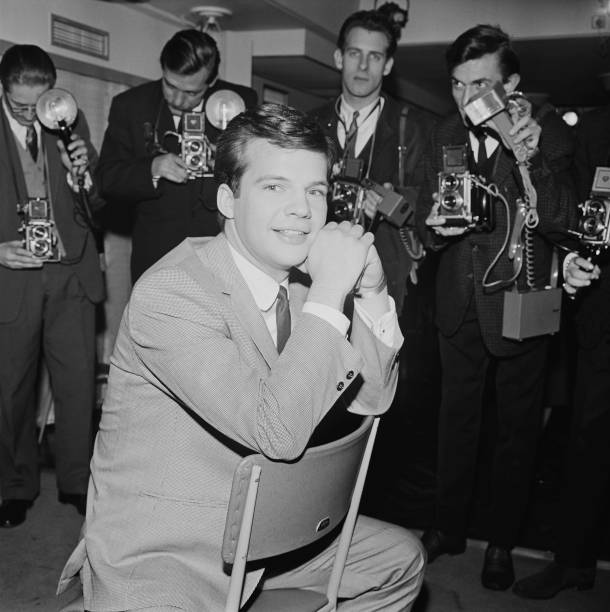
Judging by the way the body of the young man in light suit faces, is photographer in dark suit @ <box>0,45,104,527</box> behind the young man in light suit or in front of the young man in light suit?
behind

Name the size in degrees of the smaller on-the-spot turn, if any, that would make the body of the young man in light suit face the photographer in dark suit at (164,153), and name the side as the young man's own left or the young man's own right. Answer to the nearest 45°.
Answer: approximately 135° to the young man's own left

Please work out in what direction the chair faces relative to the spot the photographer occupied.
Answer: facing away from the viewer and to the left of the viewer

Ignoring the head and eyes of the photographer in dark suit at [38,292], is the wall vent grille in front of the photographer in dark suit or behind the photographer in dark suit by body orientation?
behind

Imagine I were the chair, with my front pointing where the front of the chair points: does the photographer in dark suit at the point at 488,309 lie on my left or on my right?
on my right

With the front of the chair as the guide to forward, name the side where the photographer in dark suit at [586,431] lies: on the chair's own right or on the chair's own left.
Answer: on the chair's own right

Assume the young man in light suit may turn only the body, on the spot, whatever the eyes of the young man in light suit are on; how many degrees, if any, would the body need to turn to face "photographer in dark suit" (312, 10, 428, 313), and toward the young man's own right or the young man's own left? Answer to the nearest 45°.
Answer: approximately 135° to the young man's own left

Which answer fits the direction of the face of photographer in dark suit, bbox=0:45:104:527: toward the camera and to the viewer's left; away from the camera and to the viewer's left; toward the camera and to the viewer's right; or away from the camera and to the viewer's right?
toward the camera and to the viewer's right

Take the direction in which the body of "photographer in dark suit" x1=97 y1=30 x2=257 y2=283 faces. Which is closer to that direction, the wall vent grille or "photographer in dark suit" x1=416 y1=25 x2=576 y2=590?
the photographer in dark suit

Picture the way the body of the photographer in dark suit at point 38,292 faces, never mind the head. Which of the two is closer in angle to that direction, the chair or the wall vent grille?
the chair
